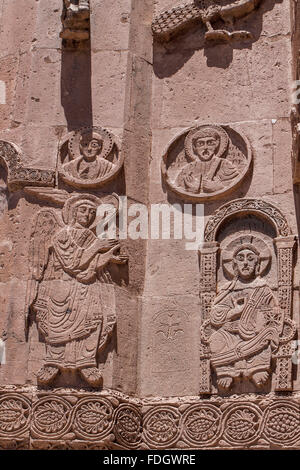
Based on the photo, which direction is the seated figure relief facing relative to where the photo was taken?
toward the camera

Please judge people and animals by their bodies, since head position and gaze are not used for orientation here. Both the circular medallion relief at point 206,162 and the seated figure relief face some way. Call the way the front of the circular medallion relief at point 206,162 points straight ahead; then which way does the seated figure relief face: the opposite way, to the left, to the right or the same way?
the same way

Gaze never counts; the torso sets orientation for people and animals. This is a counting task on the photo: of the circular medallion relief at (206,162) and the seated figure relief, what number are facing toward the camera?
2

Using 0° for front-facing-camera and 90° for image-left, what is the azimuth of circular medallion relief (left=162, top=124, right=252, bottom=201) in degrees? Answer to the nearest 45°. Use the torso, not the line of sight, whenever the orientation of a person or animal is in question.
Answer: approximately 0°
